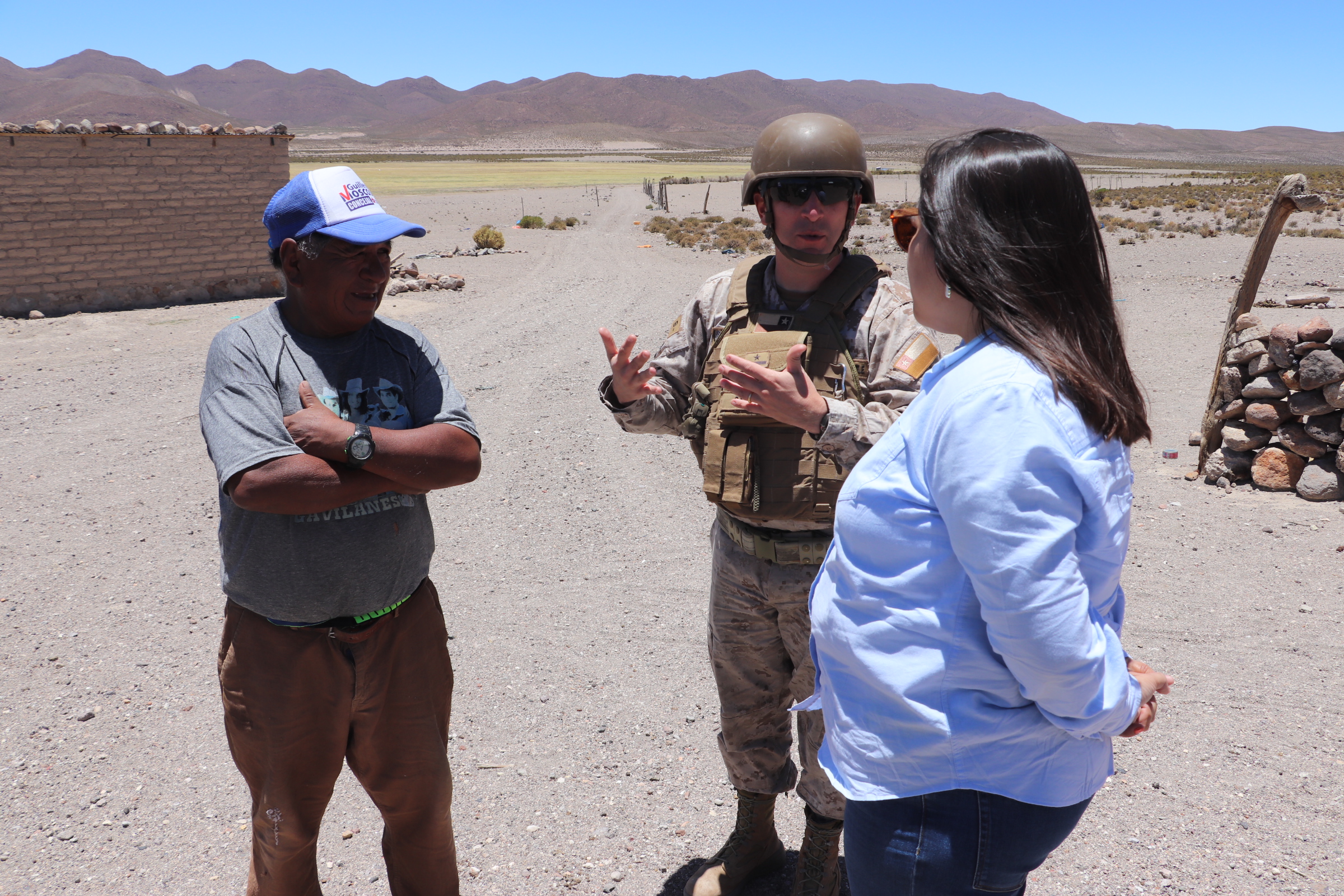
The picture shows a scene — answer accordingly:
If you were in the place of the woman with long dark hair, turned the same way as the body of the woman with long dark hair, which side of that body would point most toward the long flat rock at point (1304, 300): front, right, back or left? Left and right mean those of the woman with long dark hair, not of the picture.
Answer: right

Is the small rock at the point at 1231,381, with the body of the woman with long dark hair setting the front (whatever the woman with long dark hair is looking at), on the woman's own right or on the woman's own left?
on the woman's own right

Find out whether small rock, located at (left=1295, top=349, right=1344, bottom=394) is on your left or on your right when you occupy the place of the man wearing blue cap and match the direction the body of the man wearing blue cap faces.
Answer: on your left

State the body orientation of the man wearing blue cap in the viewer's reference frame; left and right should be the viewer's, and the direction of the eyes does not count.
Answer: facing the viewer and to the right of the viewer

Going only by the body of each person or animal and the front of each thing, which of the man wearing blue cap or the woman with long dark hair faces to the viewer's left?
the woman with long dark hair

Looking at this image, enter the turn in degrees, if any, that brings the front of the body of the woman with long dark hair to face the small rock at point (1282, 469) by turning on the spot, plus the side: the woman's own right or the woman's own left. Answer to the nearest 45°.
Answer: approximately 90° to the woman's own right

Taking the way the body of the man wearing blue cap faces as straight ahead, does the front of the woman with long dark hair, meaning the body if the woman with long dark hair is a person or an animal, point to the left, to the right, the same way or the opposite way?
the opposite way

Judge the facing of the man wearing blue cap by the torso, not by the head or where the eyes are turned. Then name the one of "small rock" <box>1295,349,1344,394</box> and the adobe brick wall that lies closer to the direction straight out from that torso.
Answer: the small rock

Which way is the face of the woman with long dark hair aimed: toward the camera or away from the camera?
away from the camera

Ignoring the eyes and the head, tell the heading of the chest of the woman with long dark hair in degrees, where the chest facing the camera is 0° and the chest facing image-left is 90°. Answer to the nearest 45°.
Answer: approximately 90°

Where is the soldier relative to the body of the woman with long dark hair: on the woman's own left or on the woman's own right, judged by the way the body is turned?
on the woman's own right
